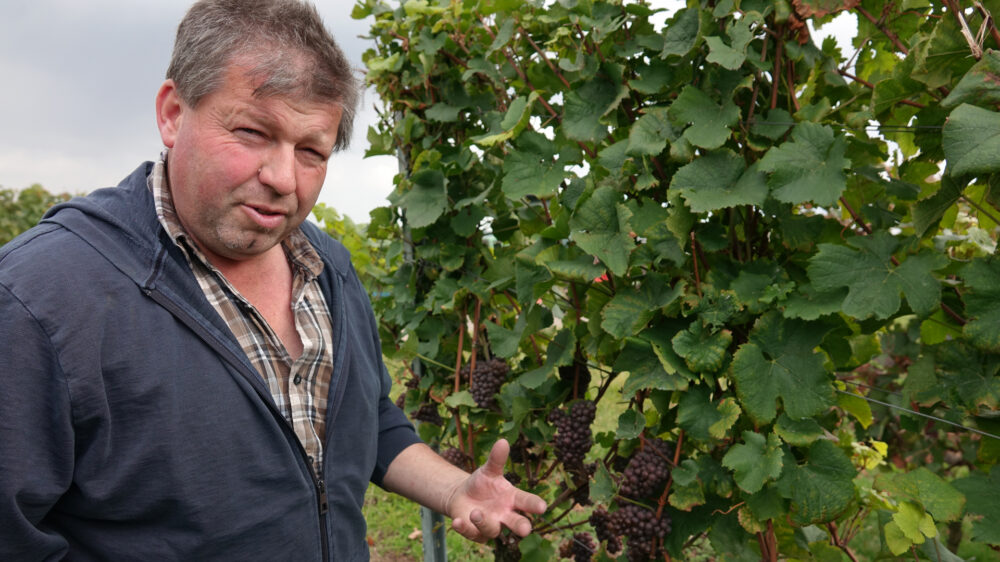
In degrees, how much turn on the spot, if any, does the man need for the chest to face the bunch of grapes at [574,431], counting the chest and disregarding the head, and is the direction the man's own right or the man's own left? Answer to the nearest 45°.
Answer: approximately 45° to the man's own left

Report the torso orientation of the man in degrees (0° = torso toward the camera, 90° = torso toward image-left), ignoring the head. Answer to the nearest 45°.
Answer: approximately 315°

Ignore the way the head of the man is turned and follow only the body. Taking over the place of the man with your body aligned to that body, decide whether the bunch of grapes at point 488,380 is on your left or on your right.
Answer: on your left

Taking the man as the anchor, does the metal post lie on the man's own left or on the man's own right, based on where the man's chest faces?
on the man's own left
